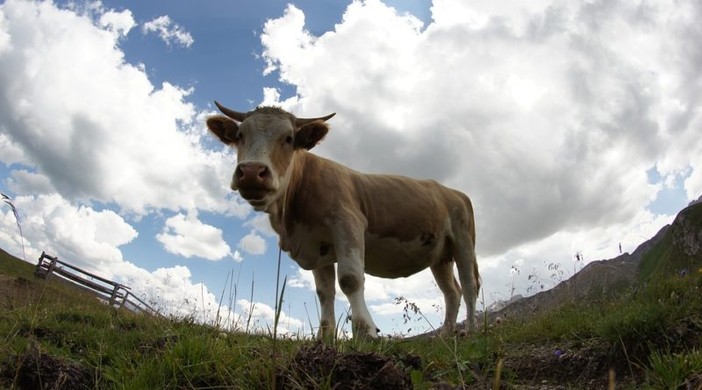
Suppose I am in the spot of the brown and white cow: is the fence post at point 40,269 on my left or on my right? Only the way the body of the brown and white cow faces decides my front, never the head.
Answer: on my right

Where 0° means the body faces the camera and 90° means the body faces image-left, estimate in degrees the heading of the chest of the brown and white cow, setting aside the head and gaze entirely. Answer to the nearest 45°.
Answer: approximately 45°
